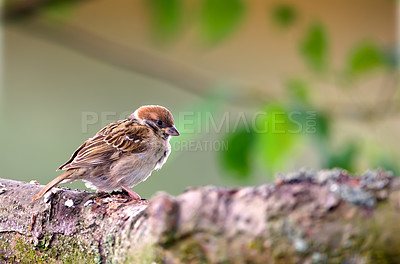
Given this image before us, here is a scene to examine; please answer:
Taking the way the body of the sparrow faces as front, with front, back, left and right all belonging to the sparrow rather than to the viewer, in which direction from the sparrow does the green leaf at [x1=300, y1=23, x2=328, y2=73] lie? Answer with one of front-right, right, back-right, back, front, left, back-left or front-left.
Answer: front

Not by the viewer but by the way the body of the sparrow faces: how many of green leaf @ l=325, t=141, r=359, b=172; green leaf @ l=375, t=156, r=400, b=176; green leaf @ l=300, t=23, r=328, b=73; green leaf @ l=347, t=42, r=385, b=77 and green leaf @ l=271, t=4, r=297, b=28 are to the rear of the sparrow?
0

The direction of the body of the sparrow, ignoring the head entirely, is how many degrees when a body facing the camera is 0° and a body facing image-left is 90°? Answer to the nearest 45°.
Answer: approximately 270°

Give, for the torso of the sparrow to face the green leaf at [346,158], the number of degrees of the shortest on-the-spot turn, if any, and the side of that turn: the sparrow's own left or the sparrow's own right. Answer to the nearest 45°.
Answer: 0° — it already faces it

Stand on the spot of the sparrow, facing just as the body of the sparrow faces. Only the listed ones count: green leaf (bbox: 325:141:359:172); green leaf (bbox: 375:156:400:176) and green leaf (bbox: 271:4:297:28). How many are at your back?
0

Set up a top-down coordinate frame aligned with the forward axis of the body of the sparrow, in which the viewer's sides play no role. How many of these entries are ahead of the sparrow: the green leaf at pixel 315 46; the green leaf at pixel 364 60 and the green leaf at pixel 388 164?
3

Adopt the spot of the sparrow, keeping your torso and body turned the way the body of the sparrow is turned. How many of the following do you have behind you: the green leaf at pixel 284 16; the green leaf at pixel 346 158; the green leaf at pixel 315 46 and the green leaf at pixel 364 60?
0
